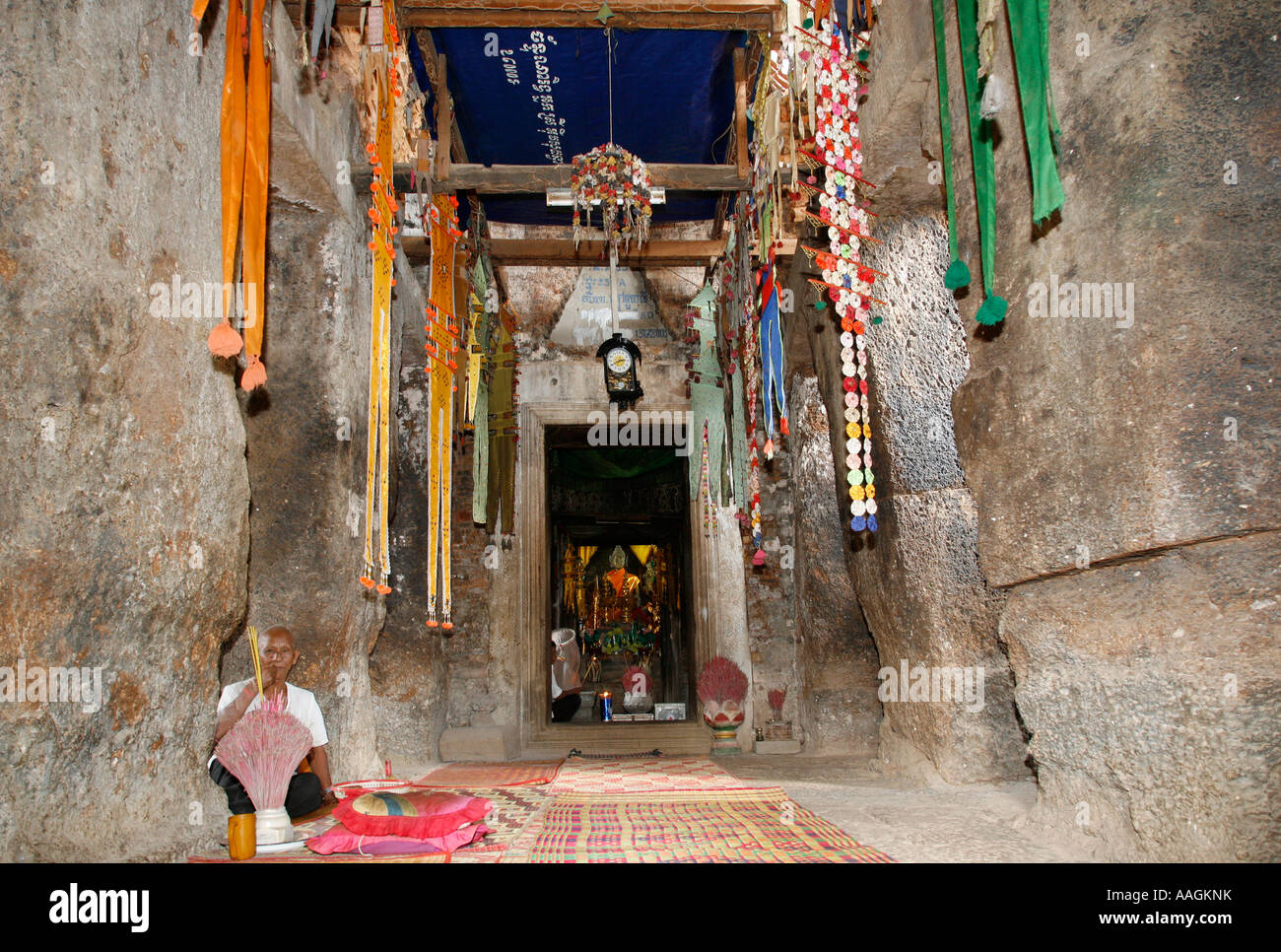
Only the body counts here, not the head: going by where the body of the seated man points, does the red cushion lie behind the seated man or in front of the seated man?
in front

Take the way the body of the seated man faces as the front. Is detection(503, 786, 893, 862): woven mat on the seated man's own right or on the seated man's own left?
on the seated man's own left

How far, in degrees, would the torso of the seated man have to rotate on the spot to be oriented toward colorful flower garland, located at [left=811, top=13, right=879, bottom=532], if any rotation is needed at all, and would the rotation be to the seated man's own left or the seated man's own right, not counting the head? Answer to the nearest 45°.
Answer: approximately 90° to the seated man's own left

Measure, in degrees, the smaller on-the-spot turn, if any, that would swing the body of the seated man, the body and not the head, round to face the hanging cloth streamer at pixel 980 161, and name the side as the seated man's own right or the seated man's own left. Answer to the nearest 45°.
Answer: approximately 45° to the seated man's own left

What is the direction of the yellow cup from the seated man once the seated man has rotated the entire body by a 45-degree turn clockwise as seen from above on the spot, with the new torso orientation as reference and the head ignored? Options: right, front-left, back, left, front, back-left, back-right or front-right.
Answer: front-left

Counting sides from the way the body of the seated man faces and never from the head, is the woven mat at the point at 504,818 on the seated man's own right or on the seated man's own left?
on the seated man's own left

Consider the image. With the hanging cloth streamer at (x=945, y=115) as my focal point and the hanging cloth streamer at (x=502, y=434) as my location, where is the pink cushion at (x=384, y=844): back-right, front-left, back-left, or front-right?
front-right

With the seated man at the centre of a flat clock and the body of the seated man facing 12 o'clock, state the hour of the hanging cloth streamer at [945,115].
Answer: The hanging cloth streamer is roughly at 10 o'clock from the seated man.

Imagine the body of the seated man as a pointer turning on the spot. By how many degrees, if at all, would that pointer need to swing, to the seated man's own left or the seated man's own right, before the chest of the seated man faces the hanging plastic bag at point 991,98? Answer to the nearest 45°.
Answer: approximately 45° to the seated man's own left

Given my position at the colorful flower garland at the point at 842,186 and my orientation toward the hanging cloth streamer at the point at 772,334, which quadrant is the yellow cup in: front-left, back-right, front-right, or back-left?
back-left

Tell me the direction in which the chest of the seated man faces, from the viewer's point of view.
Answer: toward the camera

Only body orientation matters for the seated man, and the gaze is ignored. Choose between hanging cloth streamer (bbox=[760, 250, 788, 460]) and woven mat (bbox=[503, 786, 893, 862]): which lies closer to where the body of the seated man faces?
the woven mat
